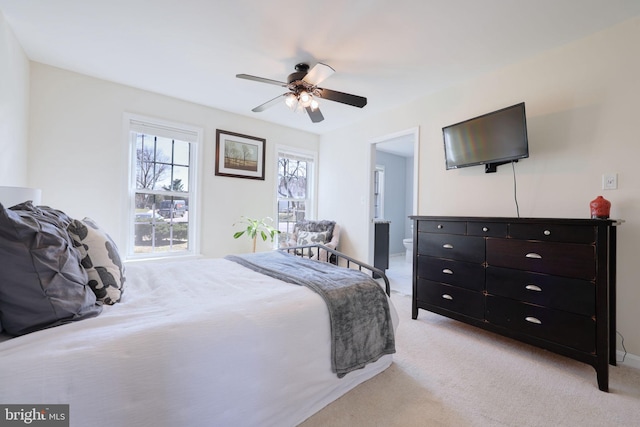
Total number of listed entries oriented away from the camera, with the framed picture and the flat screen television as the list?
0

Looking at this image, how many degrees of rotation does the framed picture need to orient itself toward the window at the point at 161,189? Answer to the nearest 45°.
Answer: approximately 135° to its right

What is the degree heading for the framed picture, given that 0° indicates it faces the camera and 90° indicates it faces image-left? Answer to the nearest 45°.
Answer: approximately 315°

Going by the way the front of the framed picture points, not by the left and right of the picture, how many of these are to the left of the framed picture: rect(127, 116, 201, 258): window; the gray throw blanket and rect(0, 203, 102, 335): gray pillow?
0

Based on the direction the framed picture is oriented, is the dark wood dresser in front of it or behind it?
in front

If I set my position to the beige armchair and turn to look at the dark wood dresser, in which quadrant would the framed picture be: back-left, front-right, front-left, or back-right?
back-right

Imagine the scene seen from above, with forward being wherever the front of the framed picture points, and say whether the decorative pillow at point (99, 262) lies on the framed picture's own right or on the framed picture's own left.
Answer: on the framed picture's own right

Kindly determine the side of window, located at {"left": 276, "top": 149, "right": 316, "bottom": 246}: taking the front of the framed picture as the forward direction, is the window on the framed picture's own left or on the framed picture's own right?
on the framed picture's own left

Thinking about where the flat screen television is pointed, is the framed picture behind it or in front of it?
in front

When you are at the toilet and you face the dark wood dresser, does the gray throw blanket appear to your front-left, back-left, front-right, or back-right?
front-right

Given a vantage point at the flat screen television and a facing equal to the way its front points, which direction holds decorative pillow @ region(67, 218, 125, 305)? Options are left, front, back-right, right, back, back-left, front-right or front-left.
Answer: front

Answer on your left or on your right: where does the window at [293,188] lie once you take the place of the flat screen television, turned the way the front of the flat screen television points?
on your right

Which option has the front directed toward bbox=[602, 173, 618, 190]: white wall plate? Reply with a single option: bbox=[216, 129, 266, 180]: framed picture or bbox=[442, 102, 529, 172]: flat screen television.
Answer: the framed picture

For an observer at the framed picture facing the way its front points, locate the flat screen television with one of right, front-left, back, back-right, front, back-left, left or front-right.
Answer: front

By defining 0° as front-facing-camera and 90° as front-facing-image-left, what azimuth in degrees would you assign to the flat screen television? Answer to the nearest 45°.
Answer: approximately 45°

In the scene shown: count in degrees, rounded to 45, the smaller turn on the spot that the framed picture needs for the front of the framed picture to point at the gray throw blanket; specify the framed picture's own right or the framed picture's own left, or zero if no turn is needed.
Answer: approximately 45° to the framed picture's own right

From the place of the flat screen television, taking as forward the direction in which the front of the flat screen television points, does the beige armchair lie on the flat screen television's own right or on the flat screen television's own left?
on the flat screen television's own right
